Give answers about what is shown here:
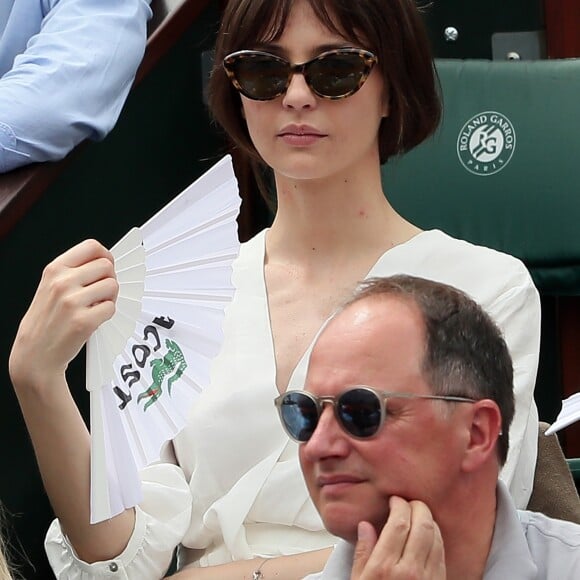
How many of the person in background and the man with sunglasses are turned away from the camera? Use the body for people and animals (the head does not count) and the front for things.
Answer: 0

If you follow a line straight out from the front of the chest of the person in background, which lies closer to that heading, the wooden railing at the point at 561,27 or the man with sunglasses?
the man with sunglasses

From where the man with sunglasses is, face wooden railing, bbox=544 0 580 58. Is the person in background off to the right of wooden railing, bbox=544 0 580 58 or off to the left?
left

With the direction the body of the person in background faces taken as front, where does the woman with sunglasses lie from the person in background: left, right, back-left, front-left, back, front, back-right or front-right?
left

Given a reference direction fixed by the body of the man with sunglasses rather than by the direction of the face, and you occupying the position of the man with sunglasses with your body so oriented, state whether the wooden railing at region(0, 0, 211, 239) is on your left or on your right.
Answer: on your right

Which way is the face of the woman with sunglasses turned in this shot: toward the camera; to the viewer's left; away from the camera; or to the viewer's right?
toward the camera

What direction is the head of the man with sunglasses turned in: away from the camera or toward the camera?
toward the camera

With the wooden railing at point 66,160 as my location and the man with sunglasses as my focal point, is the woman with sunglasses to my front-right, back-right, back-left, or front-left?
front-left

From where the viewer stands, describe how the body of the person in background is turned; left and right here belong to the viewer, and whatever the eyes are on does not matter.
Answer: facing the viewer and to the left of the viewer

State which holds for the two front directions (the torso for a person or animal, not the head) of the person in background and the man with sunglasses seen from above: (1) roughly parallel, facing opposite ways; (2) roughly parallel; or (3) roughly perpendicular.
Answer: roughly parallel
